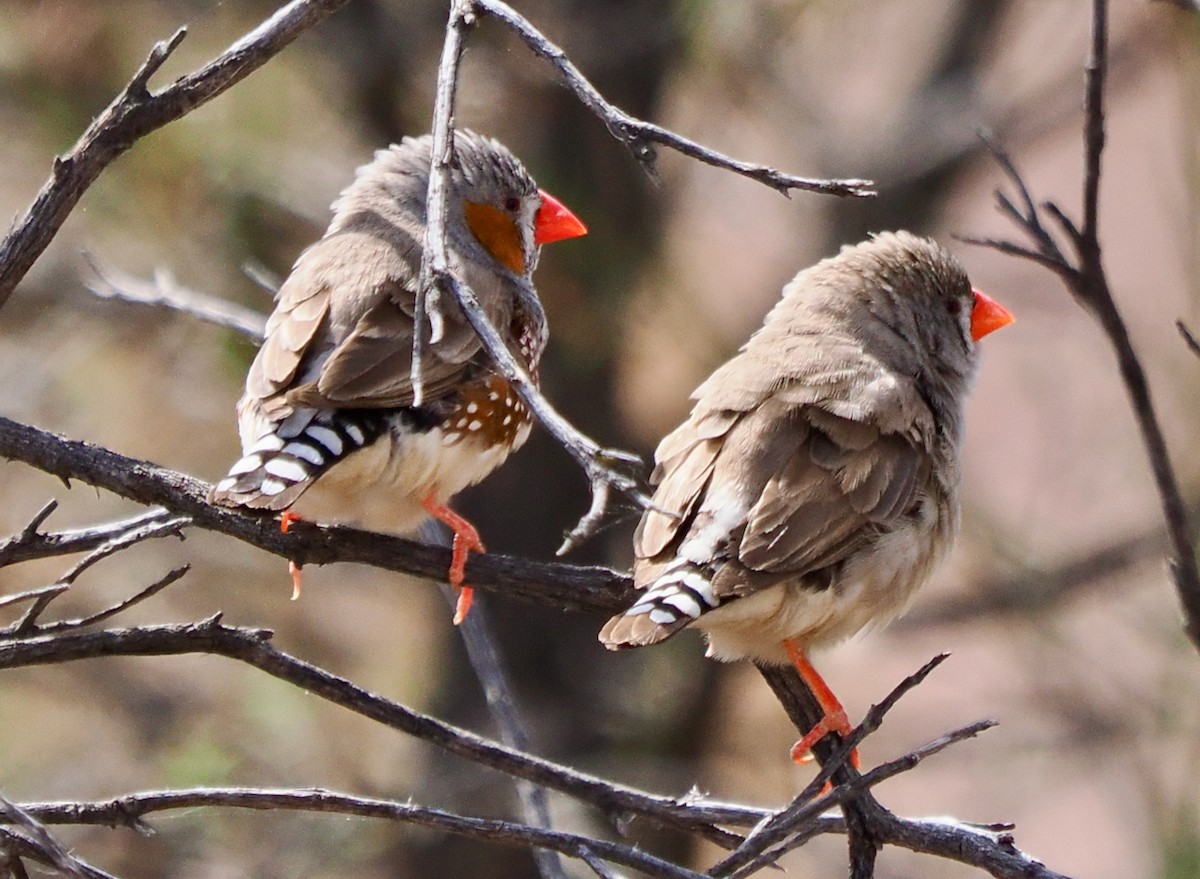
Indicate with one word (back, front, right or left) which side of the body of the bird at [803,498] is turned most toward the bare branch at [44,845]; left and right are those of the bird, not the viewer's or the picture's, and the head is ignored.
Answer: back

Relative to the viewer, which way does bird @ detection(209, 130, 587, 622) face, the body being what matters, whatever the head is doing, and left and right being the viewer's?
facing away from the viewer and to the right of the viewer

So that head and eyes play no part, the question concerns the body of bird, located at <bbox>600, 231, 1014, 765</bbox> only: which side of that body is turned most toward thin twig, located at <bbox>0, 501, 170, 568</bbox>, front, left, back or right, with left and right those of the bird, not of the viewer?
back

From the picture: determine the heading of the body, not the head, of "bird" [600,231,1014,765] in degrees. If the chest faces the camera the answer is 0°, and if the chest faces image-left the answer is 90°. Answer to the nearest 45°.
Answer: approximately 225°

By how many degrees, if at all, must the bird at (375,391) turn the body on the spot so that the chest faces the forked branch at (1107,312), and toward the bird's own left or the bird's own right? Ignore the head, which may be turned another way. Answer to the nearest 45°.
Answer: approximately 90° to the bird's own right

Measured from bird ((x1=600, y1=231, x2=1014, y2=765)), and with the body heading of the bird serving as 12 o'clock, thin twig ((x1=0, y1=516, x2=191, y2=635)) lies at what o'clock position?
The thin twig is roughly at 8 o'clock from the bird.

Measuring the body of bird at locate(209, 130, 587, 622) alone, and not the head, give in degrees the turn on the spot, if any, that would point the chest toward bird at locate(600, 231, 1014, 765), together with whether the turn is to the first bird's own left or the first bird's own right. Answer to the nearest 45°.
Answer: approximately 45° to the first bird's own right
